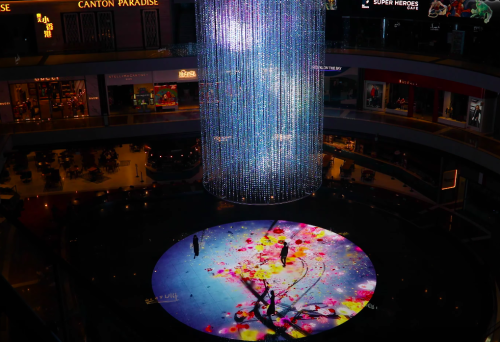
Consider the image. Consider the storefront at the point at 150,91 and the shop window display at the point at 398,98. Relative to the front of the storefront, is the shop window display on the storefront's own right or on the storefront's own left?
on the storefront's own left

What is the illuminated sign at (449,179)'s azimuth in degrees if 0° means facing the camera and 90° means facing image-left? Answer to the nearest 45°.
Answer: approximately 45°

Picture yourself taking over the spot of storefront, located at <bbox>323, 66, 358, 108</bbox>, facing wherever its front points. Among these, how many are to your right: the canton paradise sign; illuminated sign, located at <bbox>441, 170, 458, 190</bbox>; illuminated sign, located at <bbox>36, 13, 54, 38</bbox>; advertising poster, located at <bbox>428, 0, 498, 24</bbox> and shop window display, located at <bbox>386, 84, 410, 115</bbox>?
2

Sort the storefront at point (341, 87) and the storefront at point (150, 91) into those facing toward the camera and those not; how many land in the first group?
2

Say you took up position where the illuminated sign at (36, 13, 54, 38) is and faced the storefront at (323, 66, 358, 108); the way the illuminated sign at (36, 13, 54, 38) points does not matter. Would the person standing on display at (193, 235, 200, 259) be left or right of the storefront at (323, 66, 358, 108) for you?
right

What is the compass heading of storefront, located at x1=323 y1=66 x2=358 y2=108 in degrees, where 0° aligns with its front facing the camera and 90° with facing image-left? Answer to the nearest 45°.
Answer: approximately 0°

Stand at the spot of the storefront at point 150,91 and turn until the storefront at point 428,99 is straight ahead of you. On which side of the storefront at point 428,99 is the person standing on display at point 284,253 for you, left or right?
right

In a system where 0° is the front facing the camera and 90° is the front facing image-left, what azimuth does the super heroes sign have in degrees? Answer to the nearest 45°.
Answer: approximately 0°

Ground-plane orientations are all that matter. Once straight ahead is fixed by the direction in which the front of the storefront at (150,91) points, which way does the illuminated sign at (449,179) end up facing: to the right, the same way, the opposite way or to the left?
to the right
